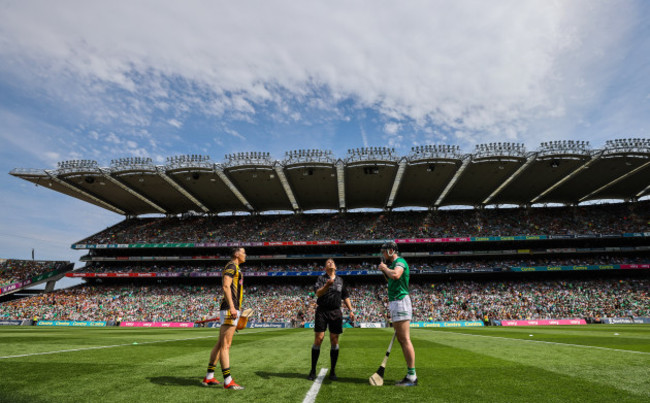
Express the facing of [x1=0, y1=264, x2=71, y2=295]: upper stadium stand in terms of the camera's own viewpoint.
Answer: facing the viewer and to the right of the viewer

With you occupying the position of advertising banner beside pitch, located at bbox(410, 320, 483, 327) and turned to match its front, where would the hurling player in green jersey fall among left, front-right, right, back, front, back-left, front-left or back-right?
front

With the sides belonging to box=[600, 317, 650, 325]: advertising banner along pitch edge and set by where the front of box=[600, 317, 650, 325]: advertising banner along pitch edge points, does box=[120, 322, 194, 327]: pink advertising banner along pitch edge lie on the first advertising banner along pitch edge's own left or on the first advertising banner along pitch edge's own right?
on the first advertising banner along pitch edge's own right

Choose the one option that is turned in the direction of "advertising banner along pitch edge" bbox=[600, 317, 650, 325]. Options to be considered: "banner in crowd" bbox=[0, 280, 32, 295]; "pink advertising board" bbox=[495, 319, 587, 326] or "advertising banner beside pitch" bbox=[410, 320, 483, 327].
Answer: "banner in crowd" bbox=[0, 280, 32, 295]

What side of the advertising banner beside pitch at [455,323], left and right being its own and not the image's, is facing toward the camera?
front

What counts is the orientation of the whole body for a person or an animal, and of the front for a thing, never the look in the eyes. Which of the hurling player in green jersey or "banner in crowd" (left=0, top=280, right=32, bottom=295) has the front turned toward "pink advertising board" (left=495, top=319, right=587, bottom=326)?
"banner in crowd" (left=0, top=280, right=32, bottom=295)

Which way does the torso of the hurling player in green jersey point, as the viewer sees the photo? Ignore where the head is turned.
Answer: to the viewer's left

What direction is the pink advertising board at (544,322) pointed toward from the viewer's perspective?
toward the camera

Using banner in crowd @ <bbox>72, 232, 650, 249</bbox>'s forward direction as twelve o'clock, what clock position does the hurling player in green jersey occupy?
The hurling player in green jersey is roughly at 12 o'clock from the banner in crowd.

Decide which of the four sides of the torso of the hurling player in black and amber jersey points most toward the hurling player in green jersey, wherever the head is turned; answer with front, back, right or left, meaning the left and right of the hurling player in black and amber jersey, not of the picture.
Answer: front

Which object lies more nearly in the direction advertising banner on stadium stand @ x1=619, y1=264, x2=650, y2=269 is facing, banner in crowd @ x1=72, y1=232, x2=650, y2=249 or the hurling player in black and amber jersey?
the hurling player in black and amber jersey

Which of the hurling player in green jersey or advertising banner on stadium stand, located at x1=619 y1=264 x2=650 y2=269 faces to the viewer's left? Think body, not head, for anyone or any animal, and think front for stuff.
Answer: the hurling player in green jersey

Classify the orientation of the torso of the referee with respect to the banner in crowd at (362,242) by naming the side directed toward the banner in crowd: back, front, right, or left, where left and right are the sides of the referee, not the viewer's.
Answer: back

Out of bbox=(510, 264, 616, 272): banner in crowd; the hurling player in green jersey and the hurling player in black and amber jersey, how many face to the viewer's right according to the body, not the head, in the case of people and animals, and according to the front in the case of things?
1

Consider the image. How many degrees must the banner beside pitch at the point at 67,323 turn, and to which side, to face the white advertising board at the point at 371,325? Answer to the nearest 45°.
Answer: approximately 45° to its left

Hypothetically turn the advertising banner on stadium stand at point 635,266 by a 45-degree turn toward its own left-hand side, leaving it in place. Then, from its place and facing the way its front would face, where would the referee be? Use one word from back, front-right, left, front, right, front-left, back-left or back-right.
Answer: front-right
